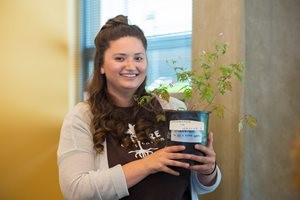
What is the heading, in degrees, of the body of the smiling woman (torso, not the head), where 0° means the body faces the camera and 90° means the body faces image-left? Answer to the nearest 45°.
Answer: approximately 315°
